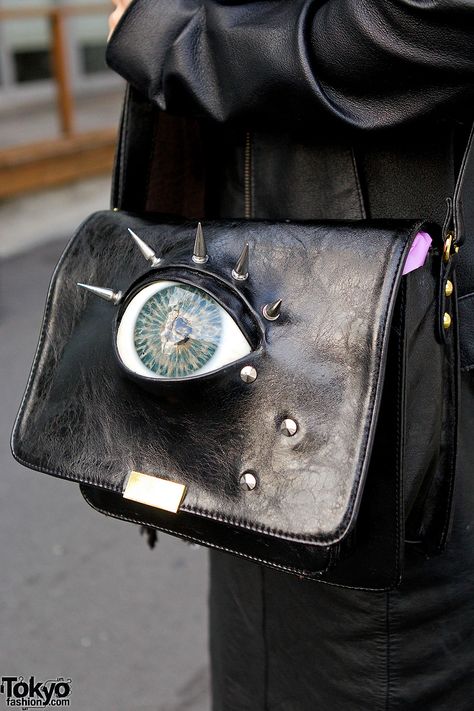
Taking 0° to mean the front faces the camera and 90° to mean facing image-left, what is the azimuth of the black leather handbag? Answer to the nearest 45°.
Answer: approximately 45°
